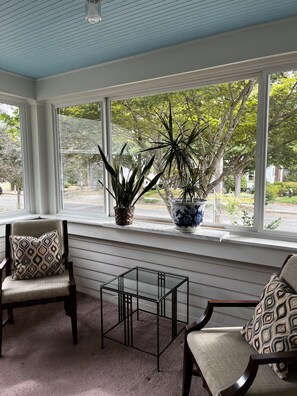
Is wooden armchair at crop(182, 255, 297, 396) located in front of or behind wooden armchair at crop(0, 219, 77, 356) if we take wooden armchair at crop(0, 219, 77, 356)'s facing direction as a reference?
in front

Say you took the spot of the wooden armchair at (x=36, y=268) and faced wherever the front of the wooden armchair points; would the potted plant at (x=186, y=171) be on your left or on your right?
on your left

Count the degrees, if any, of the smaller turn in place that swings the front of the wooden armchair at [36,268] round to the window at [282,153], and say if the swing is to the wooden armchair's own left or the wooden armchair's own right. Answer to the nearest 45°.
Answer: approximately 45° to the wooden armchair's own left

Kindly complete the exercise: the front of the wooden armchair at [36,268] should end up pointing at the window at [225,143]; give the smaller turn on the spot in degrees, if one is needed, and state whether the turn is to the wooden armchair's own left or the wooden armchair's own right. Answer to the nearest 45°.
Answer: approximately 90° to the wooden armchair's own left

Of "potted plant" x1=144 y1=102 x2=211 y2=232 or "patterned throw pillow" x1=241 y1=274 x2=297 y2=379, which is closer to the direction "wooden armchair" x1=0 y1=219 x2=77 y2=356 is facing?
the patterned throw pillow

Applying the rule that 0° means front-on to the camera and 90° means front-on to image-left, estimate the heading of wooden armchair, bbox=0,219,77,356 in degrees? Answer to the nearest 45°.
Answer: approximately 0°

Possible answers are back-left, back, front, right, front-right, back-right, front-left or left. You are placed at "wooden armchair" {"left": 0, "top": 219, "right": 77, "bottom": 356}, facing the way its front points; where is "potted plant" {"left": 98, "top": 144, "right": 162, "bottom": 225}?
left

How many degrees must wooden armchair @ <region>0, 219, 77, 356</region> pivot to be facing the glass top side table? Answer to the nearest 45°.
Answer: approximately 45° to its left

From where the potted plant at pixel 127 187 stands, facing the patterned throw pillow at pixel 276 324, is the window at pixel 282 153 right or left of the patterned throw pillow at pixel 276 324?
left
